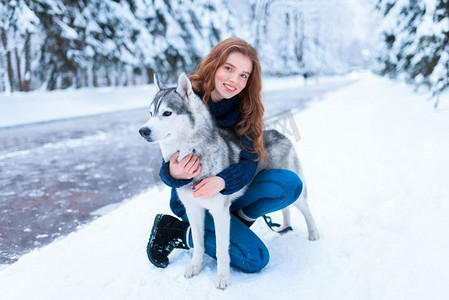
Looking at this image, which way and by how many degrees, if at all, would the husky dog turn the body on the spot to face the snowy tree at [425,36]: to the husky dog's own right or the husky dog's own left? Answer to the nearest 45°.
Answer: approximately 180°

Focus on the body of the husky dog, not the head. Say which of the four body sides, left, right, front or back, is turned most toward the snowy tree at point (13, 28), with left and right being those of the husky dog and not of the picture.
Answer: right

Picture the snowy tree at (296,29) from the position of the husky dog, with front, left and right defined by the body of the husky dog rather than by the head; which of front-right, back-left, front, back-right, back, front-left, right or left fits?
back-right

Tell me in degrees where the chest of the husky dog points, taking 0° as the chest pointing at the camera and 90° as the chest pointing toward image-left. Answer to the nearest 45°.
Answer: approximately 45°
